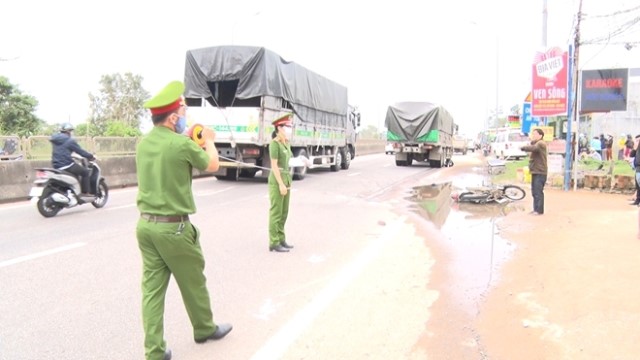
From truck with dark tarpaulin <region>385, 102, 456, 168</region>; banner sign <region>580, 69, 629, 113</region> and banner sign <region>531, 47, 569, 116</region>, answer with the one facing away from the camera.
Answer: the truck with dark tarpaulin

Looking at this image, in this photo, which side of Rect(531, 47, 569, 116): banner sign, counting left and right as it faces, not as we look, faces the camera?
front

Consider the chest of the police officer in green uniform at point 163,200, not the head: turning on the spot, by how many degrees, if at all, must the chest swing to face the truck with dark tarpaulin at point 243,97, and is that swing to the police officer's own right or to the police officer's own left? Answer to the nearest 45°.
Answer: approximately 45° to the police officer's own left

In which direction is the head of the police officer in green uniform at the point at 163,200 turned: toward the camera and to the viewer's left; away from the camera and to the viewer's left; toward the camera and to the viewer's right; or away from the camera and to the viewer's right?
away from the camera and to the viewer's right

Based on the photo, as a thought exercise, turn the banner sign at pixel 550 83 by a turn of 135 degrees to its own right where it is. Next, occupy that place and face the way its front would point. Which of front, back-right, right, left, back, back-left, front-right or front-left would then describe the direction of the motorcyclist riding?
left

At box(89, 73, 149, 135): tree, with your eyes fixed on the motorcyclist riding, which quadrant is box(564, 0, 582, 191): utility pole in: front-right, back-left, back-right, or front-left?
front-left

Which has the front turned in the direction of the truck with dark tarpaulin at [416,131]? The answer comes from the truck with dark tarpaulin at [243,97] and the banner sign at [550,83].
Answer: the truck with dark tarpaulin at [243,97]

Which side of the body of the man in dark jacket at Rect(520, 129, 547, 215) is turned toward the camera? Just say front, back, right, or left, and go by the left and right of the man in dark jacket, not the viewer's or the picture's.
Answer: left

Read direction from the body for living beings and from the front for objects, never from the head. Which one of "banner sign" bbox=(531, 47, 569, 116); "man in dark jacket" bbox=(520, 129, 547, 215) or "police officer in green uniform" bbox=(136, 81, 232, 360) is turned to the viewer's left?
the man in dark jacket
